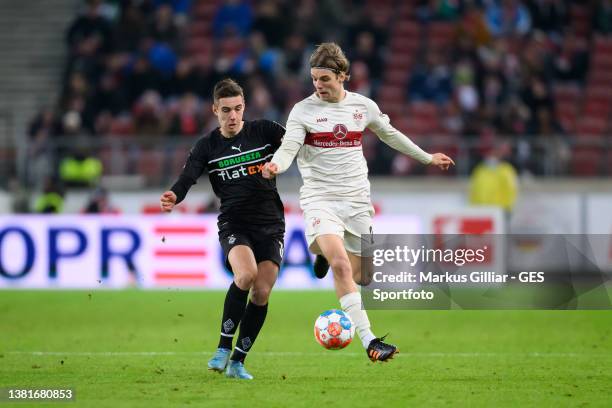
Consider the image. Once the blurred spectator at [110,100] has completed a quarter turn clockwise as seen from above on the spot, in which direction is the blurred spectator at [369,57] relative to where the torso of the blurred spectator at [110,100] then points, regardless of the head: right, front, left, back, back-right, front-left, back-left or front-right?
back

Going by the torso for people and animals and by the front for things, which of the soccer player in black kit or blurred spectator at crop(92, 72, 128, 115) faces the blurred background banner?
the blurred spectator

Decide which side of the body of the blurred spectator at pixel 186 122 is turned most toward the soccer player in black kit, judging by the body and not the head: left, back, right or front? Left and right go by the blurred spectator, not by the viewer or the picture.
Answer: front

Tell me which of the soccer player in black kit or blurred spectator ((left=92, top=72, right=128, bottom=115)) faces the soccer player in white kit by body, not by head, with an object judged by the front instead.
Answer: the blurred spectator

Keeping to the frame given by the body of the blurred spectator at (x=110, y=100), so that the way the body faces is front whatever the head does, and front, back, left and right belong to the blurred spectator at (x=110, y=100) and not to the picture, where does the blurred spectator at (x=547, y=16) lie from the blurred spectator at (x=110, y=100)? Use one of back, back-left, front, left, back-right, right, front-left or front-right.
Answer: left

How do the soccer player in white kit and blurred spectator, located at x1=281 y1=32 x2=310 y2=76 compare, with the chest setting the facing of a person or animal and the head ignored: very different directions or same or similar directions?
same or similar directions

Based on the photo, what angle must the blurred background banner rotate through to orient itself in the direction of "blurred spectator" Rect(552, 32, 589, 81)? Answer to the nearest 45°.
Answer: approximately 135° to its left

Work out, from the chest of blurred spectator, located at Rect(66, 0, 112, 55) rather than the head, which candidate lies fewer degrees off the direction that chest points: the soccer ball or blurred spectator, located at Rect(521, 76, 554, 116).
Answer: the soccer ball

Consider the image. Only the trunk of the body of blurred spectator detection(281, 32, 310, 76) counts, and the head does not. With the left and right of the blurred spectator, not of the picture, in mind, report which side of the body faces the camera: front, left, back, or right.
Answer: front

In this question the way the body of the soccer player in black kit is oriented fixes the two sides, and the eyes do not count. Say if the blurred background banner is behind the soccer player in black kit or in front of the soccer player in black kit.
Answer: behind

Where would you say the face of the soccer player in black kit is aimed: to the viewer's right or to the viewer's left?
to the viewer's right

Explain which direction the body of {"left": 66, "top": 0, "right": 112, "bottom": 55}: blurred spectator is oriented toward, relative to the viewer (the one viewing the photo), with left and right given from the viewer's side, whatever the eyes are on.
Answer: facing the viewer

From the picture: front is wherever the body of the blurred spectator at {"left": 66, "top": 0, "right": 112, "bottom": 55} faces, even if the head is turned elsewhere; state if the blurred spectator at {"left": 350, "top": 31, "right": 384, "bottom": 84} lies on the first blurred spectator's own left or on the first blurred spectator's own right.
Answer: on the first blurred spectator's own left

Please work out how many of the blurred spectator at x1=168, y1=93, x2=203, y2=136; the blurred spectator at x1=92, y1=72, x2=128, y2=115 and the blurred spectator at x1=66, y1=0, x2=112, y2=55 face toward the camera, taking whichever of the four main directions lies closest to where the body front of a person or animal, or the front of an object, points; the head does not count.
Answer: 3

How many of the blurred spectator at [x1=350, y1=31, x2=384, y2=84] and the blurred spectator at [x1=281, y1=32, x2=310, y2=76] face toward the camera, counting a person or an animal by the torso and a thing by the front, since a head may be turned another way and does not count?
2

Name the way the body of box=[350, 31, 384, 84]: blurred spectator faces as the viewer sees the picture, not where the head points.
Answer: toward the camera

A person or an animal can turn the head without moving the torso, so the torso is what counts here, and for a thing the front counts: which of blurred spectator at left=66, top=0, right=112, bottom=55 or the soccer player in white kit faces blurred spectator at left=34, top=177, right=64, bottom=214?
blurred spectator at left=66, top=0, right=112, bottom=55

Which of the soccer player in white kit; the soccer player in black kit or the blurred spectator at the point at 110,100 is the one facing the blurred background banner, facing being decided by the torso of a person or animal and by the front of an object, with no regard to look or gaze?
the blurred spectator

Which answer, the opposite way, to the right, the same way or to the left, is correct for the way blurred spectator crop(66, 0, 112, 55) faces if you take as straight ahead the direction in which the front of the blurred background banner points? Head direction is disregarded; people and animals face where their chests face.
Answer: the same way

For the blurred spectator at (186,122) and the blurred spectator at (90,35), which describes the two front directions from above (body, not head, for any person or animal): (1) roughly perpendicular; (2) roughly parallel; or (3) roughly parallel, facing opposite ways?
roughly parallel
